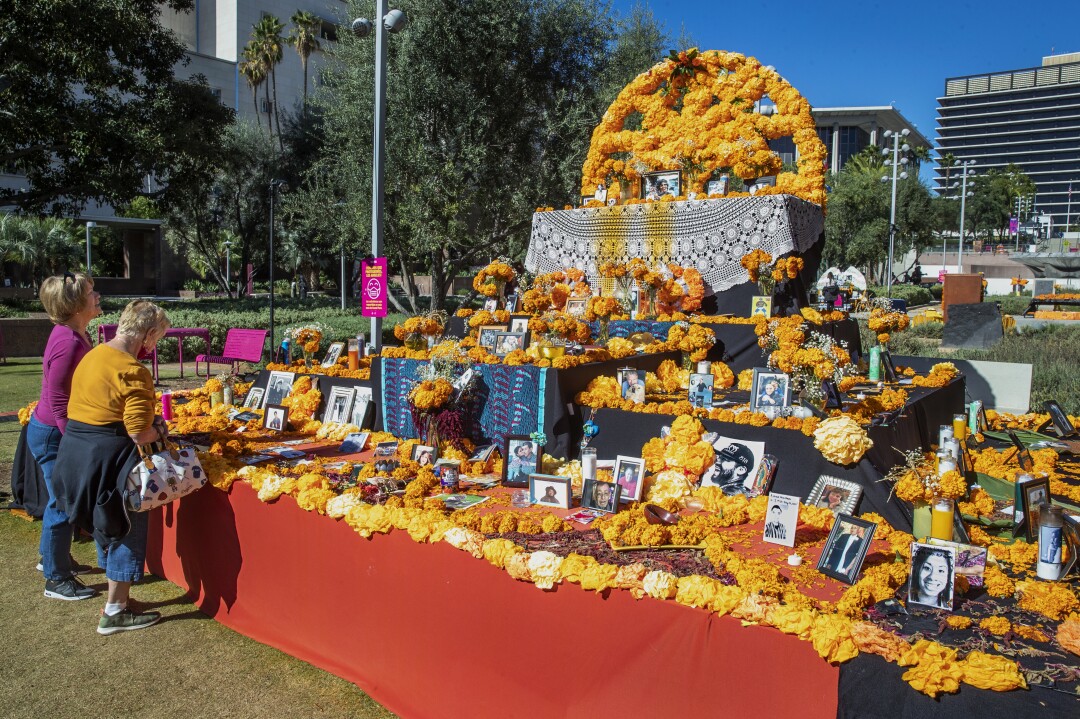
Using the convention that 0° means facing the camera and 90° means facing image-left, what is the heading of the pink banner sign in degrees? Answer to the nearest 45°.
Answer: approximately 0°

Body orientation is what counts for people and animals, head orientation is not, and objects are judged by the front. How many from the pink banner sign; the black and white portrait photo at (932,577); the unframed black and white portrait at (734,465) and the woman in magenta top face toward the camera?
3

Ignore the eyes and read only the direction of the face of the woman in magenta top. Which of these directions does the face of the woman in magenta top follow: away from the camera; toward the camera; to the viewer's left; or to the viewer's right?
to the viewer's right

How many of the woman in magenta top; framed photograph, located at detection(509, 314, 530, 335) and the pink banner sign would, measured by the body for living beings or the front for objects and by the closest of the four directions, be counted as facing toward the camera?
2

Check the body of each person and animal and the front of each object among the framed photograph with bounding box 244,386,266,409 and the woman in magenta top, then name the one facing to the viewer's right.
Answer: the woman in magenta top

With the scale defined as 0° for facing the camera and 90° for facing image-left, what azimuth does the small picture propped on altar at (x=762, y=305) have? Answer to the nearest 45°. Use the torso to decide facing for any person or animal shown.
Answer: approximately 0°

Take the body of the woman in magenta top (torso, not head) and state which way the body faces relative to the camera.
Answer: to the viewer's right

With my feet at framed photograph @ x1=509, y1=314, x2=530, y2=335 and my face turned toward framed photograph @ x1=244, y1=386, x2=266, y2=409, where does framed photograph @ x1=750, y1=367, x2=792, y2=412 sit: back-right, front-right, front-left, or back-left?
back-left

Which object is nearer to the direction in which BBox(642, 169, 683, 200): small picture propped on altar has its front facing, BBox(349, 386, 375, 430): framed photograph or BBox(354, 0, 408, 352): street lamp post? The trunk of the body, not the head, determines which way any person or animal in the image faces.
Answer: the framed photograph

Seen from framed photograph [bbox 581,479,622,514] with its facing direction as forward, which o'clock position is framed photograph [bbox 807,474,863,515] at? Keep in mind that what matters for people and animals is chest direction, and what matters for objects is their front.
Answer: framed photograph [bbox 807,474,863,515] is roughly at 9 o'clock from framed photograph [bbox 581,479,622,514].

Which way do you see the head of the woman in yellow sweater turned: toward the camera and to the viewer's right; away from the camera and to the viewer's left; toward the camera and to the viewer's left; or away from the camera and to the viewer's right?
away from the camera and to the viewer's right
